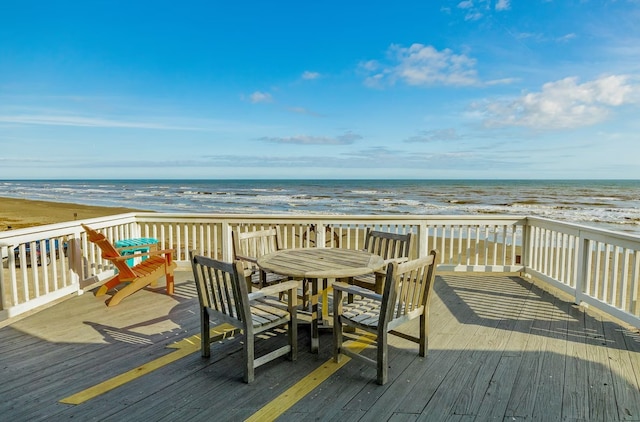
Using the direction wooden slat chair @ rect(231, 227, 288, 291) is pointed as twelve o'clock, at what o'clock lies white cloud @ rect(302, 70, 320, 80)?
The white cloud is roughly at 8 o'clock from the wooden slat chair.

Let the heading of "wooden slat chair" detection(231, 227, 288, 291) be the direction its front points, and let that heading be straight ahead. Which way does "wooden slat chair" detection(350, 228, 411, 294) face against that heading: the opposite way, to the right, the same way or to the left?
to the right

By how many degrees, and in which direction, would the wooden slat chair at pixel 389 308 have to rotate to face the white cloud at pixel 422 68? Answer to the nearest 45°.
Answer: approximately 45° to its right

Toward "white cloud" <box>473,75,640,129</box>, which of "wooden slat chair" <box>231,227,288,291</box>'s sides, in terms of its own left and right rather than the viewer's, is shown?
left

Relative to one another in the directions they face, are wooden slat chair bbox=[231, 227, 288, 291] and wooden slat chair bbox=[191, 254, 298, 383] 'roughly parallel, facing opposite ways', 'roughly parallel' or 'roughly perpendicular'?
roughly perpendicular

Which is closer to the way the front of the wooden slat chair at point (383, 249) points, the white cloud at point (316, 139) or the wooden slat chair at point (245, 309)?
the wooden slat chair

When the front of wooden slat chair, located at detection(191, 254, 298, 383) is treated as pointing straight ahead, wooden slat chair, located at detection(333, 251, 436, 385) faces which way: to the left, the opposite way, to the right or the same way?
to the left

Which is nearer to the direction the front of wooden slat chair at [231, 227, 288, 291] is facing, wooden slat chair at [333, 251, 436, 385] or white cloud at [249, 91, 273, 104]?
the wooden slat chair

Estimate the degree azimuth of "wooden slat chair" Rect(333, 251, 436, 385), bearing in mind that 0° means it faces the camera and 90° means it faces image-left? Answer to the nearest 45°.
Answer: approximately 135°

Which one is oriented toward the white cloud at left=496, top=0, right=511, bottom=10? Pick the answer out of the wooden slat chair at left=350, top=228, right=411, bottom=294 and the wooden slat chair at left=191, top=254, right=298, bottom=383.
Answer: the wooden slat chair at left=191, top=254, right=298, bottom=383

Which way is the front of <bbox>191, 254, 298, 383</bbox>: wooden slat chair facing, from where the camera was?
facing away from the viewer and to the right of the viewer

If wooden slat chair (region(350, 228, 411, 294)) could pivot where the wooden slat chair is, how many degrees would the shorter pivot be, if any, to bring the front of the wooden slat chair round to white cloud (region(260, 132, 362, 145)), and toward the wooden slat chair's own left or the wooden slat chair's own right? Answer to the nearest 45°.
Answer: approximately 135° to the wooden slat chair's own right
